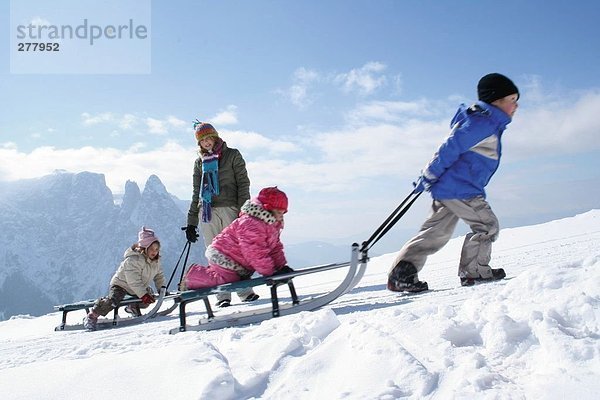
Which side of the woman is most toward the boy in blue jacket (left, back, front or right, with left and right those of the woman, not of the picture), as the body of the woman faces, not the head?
left

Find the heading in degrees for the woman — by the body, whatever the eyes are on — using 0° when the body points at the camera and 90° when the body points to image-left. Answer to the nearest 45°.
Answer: approximately 45°

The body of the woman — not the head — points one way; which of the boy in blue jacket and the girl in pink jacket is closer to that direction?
the girl in pink jacket

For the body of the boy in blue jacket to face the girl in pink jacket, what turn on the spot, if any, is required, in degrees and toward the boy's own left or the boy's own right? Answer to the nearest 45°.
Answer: approximately 180°

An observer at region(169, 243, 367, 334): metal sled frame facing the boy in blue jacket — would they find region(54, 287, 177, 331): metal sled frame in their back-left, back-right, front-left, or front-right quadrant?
back-left

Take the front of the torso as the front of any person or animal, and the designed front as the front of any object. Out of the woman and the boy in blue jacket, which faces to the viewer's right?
the boy in blue jacket

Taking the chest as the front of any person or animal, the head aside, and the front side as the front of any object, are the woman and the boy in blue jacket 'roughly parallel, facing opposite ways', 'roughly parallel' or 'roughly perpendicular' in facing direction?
roughly perpendicular

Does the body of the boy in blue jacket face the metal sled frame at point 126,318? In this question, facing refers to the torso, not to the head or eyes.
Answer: no

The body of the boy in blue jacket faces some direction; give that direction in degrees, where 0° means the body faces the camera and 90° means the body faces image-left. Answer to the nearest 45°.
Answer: approximately 270°

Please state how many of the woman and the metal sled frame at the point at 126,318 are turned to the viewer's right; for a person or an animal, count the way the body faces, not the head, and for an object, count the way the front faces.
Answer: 1

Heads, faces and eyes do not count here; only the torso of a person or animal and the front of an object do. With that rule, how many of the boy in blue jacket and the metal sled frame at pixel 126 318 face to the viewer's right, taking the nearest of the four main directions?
2

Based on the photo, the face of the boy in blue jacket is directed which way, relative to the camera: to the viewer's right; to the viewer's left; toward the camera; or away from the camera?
to the viewer's right

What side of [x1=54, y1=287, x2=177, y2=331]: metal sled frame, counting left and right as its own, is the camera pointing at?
right
